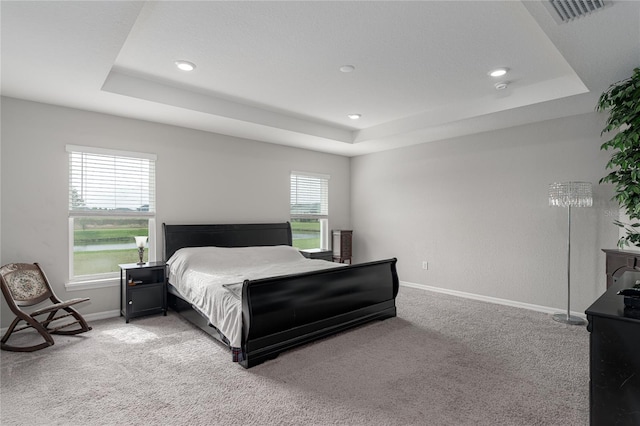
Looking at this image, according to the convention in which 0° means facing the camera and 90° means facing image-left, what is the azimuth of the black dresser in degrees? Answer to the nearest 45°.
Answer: approximately 90°

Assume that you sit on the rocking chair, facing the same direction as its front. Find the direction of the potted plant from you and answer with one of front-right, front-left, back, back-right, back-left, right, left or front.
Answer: front

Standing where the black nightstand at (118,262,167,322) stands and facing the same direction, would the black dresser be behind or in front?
in front

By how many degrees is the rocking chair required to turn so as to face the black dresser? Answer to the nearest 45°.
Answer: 0° — it already faces it

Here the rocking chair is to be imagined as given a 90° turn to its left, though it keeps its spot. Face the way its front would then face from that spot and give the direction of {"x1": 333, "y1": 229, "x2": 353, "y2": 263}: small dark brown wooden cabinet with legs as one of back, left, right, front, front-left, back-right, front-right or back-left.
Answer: front-right

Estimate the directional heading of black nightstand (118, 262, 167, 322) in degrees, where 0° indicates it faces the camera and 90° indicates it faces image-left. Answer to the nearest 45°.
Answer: approximately 315°

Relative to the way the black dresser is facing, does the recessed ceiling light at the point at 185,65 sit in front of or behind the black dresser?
in front

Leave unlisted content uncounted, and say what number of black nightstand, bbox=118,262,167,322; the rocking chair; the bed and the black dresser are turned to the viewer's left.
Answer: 1

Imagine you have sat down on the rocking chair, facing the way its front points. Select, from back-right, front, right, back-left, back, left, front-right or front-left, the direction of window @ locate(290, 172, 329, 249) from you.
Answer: front-left

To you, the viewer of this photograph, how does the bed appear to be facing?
facing the viewer and to the right of the viewer

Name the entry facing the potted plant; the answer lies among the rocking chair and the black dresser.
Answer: the rocking chair

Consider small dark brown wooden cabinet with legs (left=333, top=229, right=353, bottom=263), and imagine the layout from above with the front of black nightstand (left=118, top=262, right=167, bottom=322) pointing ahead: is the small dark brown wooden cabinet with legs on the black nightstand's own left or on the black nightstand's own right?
on the black nightstand's own left

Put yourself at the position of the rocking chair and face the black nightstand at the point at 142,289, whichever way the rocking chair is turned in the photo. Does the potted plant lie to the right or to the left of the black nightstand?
right

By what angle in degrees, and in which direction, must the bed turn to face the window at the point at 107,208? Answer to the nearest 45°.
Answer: approximately 180°

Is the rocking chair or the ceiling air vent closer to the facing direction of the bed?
the ceiling air vent

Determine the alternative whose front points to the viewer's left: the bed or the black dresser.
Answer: the black dresser
